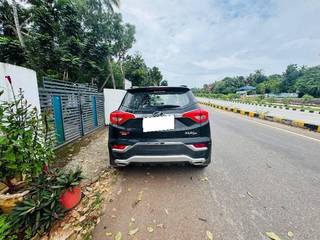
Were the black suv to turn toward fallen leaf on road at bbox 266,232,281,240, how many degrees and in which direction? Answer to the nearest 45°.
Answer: approximately 135° to its right

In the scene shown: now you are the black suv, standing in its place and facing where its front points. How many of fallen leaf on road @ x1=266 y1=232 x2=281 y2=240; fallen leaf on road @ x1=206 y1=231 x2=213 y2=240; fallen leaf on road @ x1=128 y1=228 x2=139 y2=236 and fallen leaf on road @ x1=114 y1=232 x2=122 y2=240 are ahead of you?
0

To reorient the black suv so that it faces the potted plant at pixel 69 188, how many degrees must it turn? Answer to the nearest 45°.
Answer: approximately 135° to its left

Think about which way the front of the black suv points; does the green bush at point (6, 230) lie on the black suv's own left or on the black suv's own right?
on the black suv's own left

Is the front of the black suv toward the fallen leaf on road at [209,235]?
no

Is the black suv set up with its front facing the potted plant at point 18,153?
no

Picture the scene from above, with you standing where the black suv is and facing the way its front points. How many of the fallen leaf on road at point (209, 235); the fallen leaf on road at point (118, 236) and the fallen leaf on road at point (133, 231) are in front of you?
0

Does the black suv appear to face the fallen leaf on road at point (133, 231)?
no

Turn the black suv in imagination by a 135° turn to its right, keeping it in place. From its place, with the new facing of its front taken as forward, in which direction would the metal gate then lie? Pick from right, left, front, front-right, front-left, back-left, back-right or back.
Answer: back

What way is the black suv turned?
away from the camera

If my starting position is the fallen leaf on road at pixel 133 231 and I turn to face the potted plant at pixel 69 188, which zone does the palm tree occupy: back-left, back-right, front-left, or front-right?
front-right

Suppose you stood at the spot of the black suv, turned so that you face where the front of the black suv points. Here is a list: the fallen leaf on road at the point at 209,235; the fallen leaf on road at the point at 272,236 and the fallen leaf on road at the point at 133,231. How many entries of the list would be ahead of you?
0

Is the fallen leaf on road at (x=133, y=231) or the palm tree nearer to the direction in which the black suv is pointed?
the palm tree
